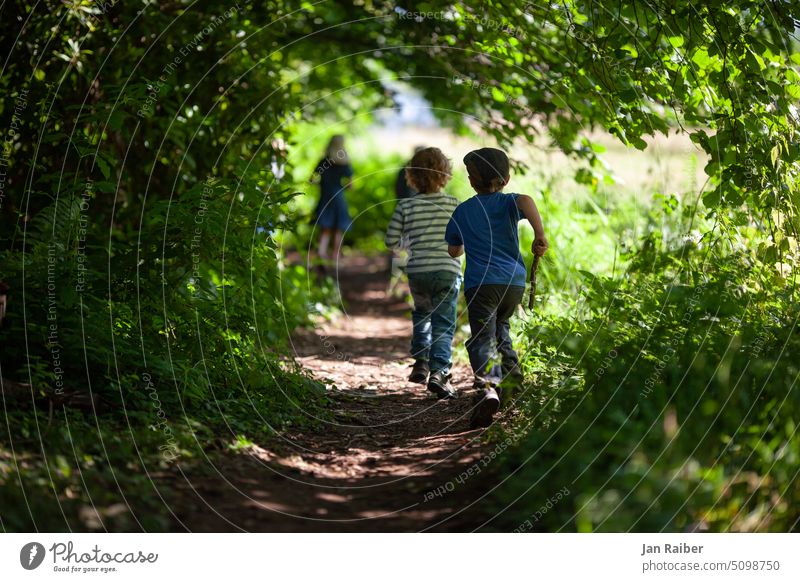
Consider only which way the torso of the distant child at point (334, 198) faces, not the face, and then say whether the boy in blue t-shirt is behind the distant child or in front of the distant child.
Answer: behind

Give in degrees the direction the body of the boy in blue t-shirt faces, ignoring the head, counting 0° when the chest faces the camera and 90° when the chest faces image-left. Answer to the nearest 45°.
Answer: approximately 180°

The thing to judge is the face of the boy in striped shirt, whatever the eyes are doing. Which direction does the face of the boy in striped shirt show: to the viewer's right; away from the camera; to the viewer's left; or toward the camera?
away from the camera

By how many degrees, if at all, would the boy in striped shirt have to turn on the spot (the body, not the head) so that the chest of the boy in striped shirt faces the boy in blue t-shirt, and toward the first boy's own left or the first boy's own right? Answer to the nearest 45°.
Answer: approximately 135° to the first boy's own right

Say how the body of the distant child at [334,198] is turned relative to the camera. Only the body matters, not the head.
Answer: away from the camera

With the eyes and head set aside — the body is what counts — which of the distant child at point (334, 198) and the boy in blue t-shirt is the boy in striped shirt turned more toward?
the distant child

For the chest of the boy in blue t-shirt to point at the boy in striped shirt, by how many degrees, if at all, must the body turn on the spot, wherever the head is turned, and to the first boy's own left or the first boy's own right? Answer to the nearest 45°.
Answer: approximately 45° to the first boy's own left

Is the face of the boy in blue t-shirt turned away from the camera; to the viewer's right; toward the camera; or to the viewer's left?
away from the camera

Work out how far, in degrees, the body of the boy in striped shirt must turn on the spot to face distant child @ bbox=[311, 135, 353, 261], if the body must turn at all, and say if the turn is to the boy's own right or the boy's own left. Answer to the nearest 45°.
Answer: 0° — they already face them

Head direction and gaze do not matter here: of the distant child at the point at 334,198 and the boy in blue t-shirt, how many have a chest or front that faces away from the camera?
2

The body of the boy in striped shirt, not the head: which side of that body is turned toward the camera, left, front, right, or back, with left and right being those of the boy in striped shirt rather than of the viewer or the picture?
back

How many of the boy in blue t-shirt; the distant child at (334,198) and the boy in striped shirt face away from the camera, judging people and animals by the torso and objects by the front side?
3
